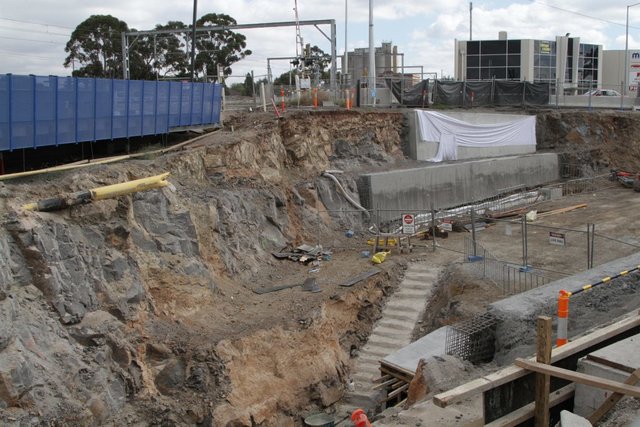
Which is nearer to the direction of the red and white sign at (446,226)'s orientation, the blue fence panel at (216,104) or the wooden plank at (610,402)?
the wooden plank

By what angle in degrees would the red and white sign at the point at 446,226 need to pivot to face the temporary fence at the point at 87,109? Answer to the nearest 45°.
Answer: approximately 45° to its right

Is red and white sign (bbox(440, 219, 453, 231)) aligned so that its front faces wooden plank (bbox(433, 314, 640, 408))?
yes

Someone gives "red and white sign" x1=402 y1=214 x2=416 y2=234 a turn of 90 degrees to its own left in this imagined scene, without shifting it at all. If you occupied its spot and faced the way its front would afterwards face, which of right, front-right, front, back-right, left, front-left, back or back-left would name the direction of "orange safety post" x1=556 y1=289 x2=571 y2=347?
right

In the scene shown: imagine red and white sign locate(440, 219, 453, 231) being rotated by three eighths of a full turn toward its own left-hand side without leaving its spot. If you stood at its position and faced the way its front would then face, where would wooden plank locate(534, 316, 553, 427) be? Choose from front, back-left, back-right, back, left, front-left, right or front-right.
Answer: back-right

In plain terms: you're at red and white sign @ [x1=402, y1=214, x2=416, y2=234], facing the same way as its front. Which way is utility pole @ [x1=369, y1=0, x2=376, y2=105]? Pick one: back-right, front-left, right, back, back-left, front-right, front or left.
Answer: back

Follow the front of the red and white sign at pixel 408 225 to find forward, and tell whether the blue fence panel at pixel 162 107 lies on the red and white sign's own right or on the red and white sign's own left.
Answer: on the red and white sign's own right

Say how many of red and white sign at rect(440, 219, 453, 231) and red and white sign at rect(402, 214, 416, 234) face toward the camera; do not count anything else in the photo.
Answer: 2

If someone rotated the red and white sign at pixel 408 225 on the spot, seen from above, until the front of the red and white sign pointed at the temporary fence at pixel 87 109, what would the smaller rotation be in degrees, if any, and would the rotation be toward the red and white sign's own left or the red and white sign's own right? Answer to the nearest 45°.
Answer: approximately 45° to the red and white sign's own right

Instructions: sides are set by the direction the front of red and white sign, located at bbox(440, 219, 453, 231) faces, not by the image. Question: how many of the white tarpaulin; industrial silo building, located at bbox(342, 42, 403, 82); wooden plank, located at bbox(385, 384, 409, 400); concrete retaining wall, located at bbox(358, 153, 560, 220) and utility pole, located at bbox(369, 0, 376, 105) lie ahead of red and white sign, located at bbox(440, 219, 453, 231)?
1

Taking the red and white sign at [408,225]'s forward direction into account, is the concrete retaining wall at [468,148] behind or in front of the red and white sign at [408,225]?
behind

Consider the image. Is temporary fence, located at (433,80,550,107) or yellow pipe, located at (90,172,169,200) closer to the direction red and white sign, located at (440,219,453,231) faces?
the yellow pipe

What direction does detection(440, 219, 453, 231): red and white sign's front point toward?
toward the camera

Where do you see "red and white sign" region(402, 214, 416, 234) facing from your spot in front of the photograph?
facing the viewer

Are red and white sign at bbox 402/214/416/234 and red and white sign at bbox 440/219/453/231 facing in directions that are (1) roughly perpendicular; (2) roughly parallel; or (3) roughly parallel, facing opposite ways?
roughly parallel

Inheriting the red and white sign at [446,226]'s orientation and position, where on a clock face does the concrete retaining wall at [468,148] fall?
The concrete retaining wall is roughly at 6 o'clock from the red and white sign.
